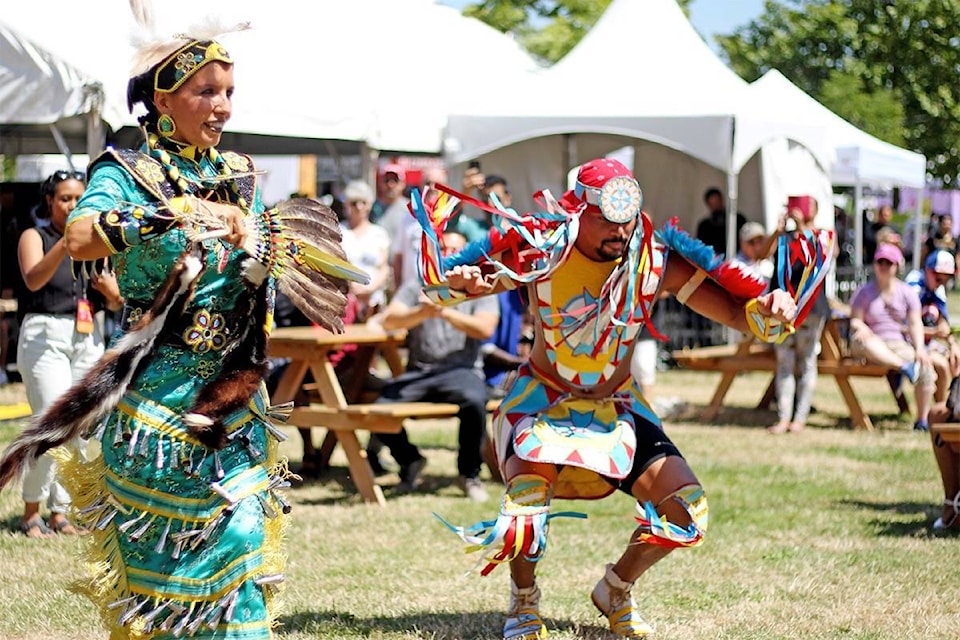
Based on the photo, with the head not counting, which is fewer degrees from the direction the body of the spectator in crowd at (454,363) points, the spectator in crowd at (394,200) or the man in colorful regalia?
the man in colorful regalia

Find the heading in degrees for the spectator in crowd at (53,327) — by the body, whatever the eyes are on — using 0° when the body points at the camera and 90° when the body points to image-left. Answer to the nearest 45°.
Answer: approximately 315°

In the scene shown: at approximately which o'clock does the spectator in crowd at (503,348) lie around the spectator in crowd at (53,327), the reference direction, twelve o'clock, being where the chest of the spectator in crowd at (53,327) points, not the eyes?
the spectator in crowd at (503,348) is roughly at 10 o'clock from the spectator in crowd at (53,327).

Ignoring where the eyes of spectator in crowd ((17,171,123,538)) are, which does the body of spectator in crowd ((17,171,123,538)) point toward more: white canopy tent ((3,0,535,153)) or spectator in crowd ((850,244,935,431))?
the spectator in crowd

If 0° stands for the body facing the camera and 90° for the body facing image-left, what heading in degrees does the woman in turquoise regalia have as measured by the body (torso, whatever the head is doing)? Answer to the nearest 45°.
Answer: approximately 315°

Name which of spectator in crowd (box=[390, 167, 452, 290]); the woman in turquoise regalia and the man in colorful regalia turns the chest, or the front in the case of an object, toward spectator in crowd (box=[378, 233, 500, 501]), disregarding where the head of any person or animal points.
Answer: spectator in crowd (box=[390, 167, 452, 290])

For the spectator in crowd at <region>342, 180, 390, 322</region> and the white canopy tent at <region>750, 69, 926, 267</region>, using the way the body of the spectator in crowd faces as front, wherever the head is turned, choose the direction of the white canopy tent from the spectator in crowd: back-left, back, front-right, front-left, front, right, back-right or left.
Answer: back-left

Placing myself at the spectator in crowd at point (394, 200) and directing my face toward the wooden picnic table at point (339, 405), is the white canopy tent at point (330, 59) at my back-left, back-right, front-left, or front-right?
back-right

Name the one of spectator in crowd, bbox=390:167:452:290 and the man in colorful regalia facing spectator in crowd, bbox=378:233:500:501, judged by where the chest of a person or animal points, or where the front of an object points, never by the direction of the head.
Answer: spectator in crowd, bbox=390:167:452:290
